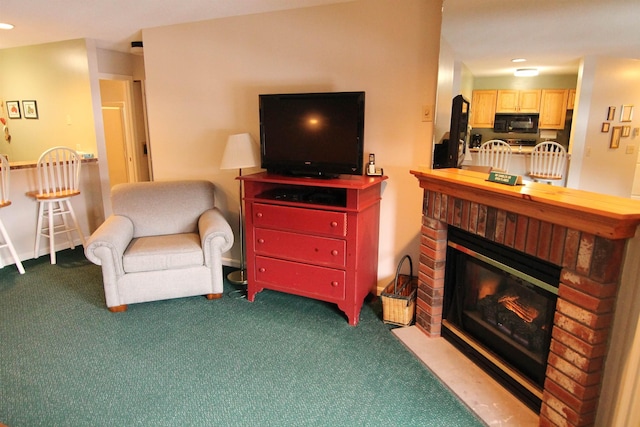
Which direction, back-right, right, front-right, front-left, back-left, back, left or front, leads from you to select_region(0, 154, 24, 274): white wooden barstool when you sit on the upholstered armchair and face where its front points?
back-right

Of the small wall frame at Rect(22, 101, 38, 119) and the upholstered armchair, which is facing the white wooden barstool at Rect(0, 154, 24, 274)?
the small wall frame

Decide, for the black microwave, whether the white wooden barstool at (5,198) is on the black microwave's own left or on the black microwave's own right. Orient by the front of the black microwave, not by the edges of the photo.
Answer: on the black microwave's own right

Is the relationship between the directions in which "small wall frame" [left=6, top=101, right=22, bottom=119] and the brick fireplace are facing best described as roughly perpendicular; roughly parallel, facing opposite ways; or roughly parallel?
roughly perpendicular

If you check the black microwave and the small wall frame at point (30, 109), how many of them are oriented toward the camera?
2

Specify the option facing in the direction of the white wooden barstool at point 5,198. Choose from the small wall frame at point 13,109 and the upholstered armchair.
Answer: the small wall frame

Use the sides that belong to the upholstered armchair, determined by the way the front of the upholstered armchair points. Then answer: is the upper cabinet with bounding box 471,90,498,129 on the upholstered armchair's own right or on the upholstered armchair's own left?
on the upholstered armchair's own left

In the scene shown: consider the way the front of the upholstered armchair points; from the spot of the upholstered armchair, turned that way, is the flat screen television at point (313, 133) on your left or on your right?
on your left

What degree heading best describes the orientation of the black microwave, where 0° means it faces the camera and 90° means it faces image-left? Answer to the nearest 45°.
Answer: approximately 0°
